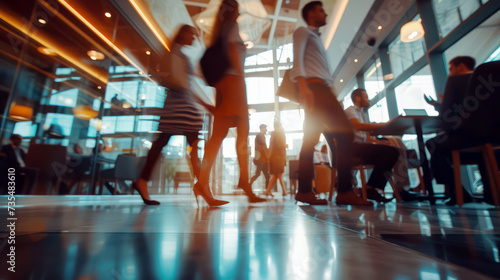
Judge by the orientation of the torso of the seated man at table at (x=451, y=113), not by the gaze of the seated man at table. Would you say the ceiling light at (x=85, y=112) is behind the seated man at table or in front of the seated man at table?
in front

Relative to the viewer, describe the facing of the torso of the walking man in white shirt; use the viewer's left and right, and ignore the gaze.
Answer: facing to the right of the viewer

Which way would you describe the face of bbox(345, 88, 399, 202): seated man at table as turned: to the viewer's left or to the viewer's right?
to the viewer's right

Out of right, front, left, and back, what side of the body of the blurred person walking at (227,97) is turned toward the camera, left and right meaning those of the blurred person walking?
right

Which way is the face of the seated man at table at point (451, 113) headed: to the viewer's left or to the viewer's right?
to the viewer's left

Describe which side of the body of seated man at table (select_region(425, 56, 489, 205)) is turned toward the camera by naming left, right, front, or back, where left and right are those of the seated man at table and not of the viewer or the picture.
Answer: left

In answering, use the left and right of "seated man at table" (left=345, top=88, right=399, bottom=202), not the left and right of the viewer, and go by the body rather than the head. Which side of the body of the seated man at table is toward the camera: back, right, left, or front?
right
